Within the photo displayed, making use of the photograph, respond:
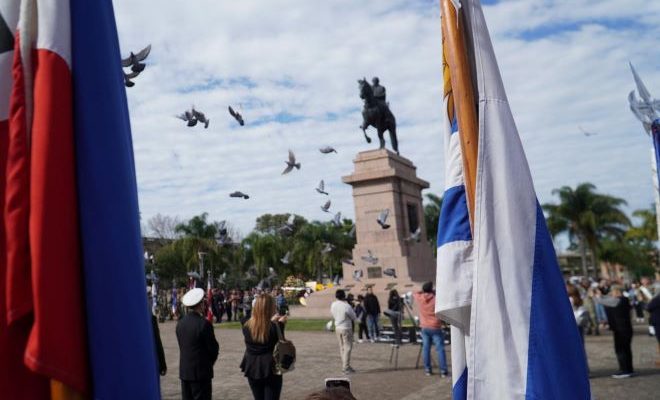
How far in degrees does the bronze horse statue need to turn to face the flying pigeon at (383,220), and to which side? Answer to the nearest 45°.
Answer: approximately 45° to its left

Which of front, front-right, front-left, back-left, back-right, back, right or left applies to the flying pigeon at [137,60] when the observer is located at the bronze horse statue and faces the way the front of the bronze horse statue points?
front-left

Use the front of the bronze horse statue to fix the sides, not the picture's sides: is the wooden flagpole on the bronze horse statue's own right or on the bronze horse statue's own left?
on the bronze horse statue's own left

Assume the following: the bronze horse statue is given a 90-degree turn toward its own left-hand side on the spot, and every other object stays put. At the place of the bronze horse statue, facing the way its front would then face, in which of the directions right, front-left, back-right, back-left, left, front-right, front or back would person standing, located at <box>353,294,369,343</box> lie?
front-right

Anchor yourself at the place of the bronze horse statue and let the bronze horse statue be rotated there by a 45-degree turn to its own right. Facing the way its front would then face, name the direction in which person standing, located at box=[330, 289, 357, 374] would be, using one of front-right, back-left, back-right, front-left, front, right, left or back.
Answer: left

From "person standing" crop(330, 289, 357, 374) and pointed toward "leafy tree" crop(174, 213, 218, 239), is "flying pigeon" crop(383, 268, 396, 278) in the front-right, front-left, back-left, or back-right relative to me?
front-right

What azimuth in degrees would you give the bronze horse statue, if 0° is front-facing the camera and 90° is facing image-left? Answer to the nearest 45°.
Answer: approximately 45°

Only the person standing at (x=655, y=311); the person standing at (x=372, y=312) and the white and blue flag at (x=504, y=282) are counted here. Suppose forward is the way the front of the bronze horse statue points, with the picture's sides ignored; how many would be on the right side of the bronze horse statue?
0

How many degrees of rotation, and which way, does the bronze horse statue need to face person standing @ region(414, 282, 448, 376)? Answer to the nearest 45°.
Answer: approximately 45° to its left

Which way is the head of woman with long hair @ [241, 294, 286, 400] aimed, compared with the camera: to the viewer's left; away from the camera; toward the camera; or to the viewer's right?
away from the camera

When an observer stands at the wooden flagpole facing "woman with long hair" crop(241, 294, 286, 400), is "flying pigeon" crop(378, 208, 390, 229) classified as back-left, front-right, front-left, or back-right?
front-right

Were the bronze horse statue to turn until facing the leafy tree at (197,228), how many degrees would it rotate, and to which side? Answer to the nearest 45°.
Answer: approximately 90° to its right
